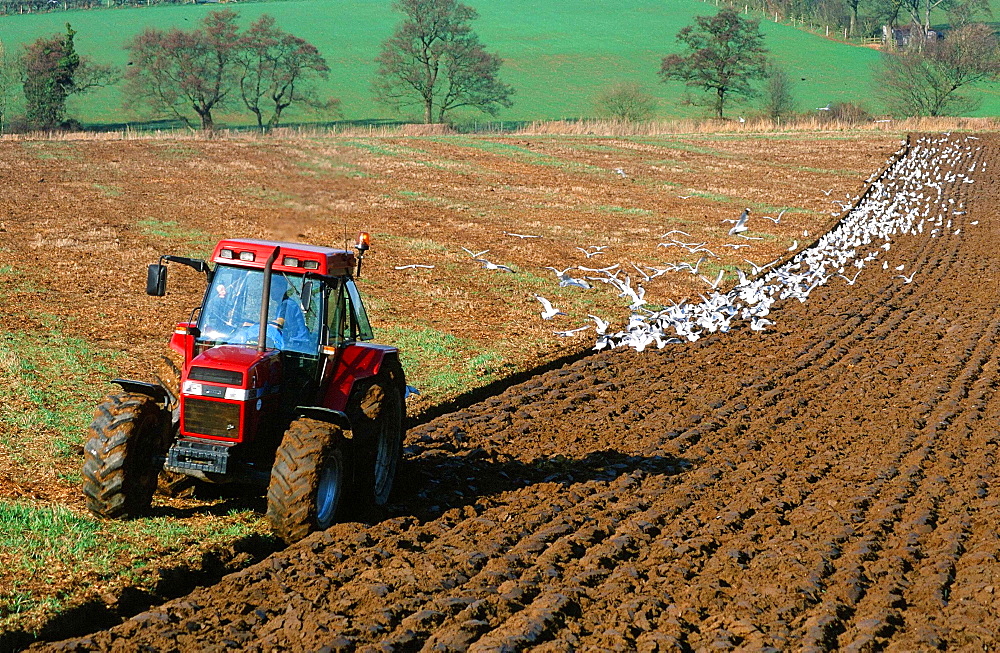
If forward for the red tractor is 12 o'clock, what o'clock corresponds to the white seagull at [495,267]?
The white seagull is roughly at 5 o'clock from the red tractor.

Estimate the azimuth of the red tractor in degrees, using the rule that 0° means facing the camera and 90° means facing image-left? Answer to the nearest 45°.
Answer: approximately 45°

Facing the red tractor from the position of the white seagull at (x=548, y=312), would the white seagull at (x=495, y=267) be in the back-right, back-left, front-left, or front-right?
back-right

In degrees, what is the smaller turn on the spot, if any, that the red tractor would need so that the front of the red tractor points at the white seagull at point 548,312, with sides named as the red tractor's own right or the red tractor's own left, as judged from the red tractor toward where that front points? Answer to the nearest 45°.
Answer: approximately 180°
